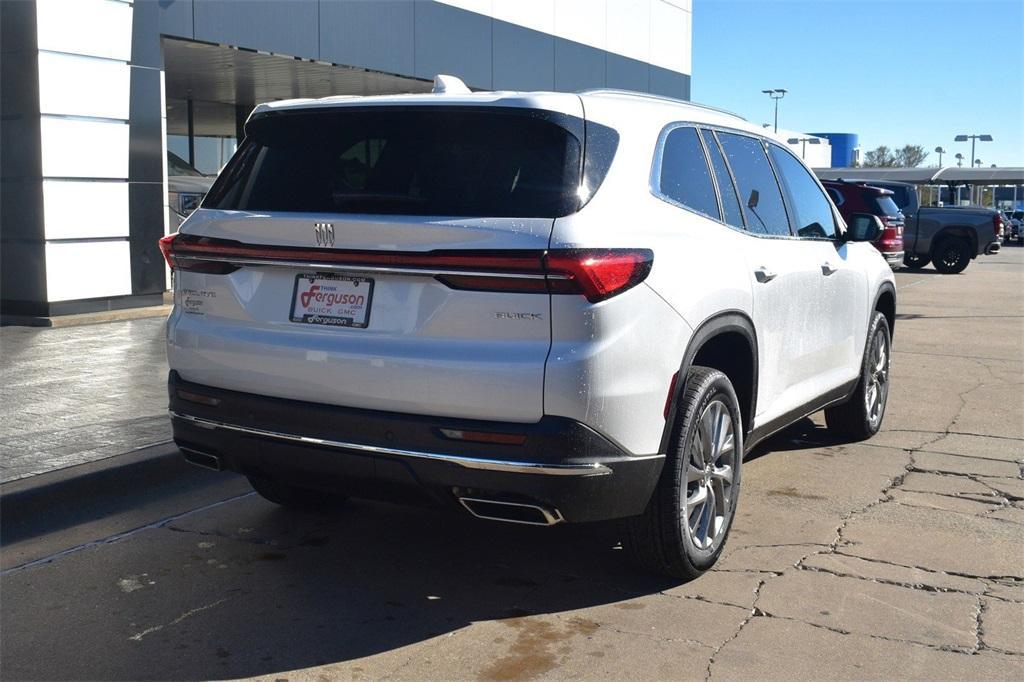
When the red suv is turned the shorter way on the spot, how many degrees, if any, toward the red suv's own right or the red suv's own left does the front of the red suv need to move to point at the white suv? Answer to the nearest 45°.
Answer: approximately 135° to the red suv's own left

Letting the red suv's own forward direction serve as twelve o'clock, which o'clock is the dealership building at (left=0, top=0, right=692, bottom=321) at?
The dealership building is roughly at 9 o'clock from the red suv.

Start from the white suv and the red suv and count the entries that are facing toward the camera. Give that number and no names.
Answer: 0

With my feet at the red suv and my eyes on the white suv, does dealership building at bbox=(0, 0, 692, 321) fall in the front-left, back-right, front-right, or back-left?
front-right

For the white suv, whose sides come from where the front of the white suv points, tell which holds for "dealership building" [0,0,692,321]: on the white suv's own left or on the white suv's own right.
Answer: on the white suv's own left

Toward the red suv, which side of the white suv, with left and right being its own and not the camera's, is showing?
front

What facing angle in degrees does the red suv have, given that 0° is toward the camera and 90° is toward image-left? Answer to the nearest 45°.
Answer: approximately 135°

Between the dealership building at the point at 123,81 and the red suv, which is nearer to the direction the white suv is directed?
the red suv

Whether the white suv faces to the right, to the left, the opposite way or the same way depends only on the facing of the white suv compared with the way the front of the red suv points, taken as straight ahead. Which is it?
to the right

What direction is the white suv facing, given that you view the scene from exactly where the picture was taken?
facing away from the viewer and to the right of the viewer

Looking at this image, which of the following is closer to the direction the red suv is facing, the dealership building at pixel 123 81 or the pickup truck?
the pickup truck
